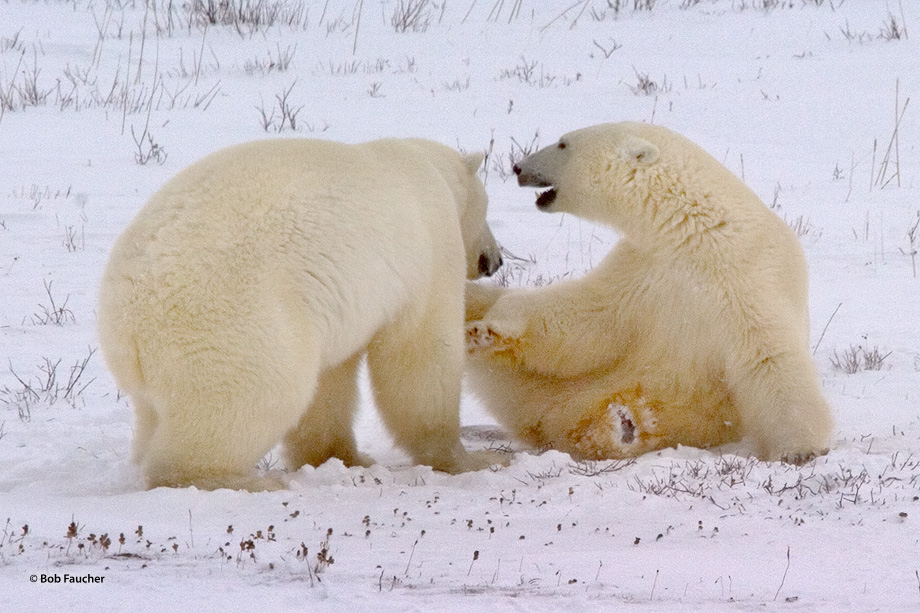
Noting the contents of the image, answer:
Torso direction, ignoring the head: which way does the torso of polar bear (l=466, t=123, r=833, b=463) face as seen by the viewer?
to the viewer's left

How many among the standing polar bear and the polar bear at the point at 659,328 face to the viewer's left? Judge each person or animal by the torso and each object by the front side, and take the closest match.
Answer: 1

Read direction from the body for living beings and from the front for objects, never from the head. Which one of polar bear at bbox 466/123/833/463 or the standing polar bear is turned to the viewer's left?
the polar bear

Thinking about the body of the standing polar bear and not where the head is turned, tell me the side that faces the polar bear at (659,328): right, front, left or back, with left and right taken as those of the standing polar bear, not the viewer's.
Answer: front

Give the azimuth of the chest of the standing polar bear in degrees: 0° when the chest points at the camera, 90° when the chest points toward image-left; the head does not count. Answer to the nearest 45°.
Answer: approximately 225°
